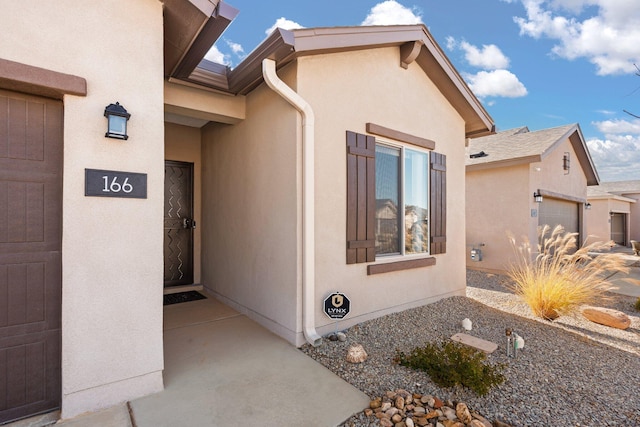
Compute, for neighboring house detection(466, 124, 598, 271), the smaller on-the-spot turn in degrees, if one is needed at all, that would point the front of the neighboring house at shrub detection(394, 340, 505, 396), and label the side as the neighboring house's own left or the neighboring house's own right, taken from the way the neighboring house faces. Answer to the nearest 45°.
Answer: approximately 45° to the neighboring house's own right

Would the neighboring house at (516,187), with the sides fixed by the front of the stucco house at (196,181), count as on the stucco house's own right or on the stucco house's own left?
on the stucco house's own left

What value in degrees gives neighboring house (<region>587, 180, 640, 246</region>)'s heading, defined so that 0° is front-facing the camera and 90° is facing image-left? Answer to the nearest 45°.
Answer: approximately 315°

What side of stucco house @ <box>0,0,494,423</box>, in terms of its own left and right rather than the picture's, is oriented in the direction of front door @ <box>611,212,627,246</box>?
left

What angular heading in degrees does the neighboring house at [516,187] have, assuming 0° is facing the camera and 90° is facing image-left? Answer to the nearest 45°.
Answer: approximately 315°

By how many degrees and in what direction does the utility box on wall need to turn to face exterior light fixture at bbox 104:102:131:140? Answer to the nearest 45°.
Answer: approximately 45° to its left

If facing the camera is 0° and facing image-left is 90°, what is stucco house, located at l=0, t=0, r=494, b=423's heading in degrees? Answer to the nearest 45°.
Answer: approximately 315°
